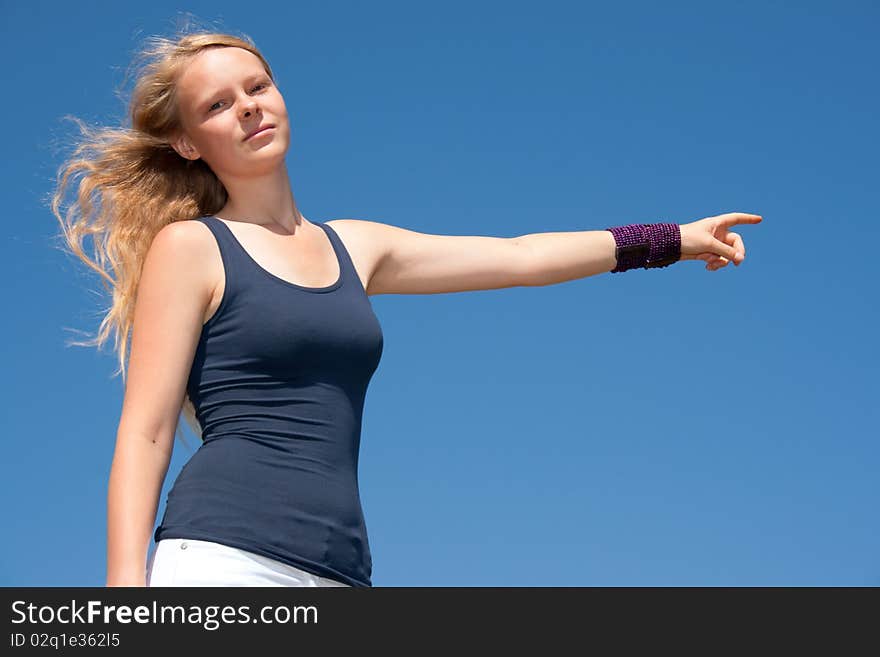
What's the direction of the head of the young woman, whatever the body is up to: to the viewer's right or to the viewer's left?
to the viewer's right

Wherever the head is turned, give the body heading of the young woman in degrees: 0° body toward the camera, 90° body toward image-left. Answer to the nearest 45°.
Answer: approximately 315°
